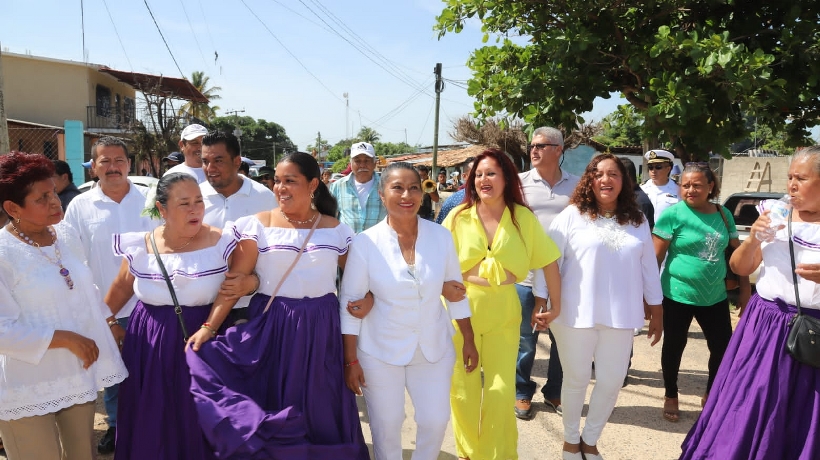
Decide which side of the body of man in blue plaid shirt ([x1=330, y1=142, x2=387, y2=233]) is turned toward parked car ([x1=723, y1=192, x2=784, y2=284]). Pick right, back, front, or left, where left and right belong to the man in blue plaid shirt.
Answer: left

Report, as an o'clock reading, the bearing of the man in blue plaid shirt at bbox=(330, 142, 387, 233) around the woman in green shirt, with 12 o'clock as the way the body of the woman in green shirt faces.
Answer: The man in blue plaid shirt is roughly at 3 o'clock from the woman in green shirt.

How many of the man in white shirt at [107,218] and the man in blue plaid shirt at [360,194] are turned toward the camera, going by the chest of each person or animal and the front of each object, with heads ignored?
2

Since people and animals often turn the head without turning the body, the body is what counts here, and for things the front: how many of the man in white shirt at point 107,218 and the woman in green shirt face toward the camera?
2

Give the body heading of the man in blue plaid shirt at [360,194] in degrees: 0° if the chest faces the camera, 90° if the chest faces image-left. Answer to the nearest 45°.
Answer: approximately 0°

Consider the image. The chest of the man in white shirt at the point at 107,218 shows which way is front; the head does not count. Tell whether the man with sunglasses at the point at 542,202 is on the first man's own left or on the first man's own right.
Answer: on the first man's own left

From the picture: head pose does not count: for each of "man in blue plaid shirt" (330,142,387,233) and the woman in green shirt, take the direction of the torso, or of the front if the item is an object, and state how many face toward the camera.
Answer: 2

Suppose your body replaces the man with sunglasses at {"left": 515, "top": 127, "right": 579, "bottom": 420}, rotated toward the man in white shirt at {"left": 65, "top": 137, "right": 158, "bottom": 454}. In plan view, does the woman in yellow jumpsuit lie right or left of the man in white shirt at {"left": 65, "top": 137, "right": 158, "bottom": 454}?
left

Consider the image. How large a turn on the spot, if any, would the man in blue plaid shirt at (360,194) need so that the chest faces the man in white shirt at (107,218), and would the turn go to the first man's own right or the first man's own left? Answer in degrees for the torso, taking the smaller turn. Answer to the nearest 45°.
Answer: approximately 45° to the first man's own right

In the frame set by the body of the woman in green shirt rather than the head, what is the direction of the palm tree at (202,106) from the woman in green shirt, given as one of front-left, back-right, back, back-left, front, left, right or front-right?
back-right

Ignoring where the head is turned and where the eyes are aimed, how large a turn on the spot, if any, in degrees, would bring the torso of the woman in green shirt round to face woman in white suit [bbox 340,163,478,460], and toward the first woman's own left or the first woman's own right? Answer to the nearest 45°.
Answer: approximately 45° to the first woman's own right
